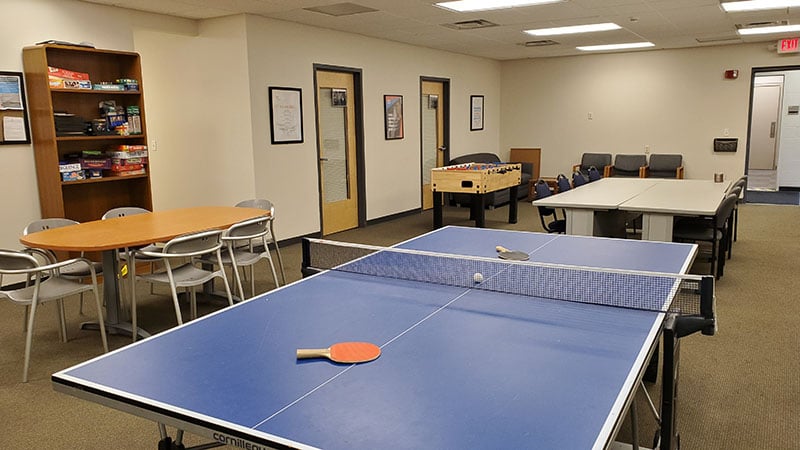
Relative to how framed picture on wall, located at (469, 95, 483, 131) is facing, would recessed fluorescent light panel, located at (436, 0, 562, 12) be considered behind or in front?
in front

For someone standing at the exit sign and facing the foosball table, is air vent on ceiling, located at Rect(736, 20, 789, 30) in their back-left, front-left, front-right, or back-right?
front-left

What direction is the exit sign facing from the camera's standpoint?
toward the camera

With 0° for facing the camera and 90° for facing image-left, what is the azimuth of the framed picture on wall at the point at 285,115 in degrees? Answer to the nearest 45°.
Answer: approximately 315°

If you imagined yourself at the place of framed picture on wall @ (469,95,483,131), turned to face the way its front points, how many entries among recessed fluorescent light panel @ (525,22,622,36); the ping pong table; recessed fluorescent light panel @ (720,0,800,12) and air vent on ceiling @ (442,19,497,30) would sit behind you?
0

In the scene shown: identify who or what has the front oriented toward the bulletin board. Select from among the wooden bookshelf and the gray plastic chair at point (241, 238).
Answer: the gray plastic chair

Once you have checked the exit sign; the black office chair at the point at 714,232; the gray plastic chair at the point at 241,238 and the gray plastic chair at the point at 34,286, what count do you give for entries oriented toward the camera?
1

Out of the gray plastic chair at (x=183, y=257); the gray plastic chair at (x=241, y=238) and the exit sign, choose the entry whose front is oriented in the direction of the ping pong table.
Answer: the exit sign

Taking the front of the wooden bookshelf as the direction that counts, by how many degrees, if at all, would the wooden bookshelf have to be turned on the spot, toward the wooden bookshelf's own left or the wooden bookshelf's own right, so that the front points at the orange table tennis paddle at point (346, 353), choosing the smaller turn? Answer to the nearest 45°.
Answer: approximately 45° to the wooden bookshelf's own right

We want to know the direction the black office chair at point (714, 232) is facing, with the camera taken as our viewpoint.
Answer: facing to the left of the viewer

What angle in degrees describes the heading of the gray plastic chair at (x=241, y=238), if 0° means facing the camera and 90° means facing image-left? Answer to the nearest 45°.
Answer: approximately 135°

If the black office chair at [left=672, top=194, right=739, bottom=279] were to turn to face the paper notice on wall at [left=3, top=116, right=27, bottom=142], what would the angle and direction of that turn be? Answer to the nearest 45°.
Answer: approximately 45° to its left

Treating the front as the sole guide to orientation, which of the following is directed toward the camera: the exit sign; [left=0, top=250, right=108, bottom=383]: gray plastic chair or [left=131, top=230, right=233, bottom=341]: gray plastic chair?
the exit sign

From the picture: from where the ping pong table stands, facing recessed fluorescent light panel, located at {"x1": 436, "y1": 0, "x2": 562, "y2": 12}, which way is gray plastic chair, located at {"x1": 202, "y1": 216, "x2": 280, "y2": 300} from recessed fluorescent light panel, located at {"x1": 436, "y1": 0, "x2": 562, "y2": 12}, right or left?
left

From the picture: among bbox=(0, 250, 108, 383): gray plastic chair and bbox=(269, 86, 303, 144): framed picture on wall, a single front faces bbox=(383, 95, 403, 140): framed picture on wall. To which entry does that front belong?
the gray plastic chair

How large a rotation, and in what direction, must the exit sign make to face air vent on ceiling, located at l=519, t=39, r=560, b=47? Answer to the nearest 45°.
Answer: approximately 45° to its right

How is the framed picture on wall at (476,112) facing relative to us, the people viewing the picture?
facing the viewer and to the right of the viewer

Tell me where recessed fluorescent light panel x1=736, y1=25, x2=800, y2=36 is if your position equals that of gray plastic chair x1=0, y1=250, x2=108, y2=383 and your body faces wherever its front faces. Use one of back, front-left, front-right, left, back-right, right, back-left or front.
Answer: front-right

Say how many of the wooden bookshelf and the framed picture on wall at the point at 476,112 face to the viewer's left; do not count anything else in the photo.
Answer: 0
